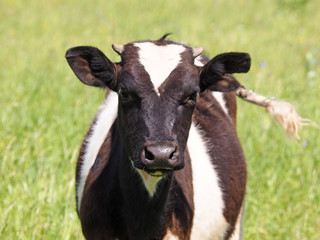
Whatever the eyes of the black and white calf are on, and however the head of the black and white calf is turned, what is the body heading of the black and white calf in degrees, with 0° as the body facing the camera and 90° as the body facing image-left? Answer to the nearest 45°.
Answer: approximately 0°
